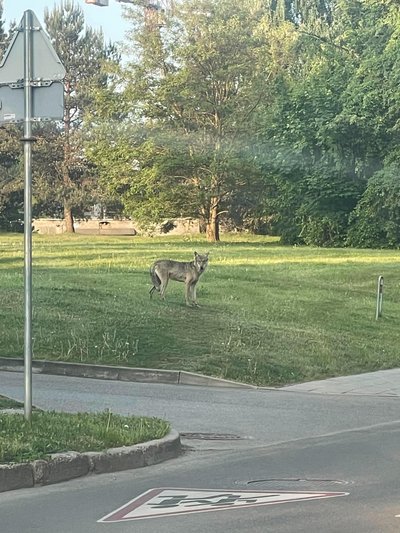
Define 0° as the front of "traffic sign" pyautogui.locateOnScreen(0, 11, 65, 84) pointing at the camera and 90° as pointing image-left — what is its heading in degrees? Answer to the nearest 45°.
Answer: approximately 180°

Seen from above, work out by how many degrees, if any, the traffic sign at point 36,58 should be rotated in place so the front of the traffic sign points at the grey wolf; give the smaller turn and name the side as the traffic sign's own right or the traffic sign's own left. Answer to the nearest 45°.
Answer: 0° — it already faces it

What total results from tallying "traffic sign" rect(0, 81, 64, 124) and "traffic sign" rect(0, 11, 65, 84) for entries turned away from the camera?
2

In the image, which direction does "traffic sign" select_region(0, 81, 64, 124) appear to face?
away from the camera

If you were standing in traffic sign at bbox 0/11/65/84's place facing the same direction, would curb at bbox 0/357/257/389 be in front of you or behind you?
in front

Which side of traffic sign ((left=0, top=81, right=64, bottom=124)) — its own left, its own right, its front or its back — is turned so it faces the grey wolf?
front
